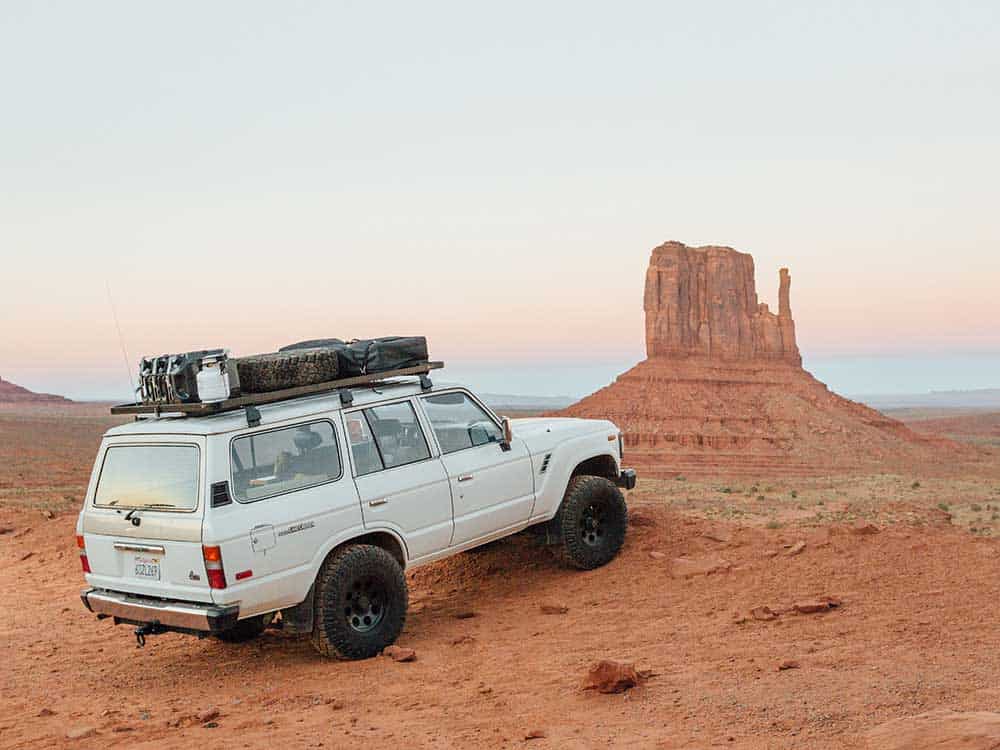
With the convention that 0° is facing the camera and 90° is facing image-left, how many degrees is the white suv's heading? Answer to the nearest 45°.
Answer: approximately 225°

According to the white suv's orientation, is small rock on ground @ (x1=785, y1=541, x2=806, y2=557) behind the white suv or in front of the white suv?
in front

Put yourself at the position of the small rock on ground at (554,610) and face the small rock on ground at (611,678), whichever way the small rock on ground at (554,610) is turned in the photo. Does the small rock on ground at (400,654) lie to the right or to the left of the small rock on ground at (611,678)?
right

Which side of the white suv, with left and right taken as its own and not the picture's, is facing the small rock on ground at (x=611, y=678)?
right
